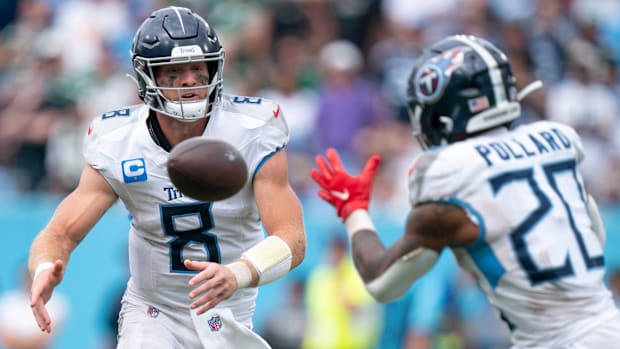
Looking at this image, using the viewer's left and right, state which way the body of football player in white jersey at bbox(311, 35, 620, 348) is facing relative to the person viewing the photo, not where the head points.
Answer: facing away from the viewer and to the left of the viewer

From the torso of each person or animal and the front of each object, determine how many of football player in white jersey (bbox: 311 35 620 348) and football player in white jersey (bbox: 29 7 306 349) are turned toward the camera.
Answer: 1

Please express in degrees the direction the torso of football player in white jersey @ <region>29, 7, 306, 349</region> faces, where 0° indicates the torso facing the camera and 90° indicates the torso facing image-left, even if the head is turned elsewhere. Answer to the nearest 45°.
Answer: approximately 0°

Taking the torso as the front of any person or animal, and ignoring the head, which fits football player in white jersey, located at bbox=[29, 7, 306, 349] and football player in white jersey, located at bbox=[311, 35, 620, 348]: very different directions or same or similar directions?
very different directions

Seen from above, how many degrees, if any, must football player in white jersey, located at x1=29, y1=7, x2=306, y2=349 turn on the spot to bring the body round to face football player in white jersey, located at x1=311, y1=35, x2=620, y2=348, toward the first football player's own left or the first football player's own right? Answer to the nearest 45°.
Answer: approximately 45° to the first football player's own left

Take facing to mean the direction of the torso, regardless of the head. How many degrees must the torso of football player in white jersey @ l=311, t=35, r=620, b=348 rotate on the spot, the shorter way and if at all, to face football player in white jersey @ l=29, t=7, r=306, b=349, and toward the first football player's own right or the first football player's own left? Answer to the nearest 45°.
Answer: approximately 45° to the first football player's own left

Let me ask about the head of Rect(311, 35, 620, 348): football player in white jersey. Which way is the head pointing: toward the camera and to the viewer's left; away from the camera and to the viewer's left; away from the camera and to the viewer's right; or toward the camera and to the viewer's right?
away from the camera and to the viewer's left
